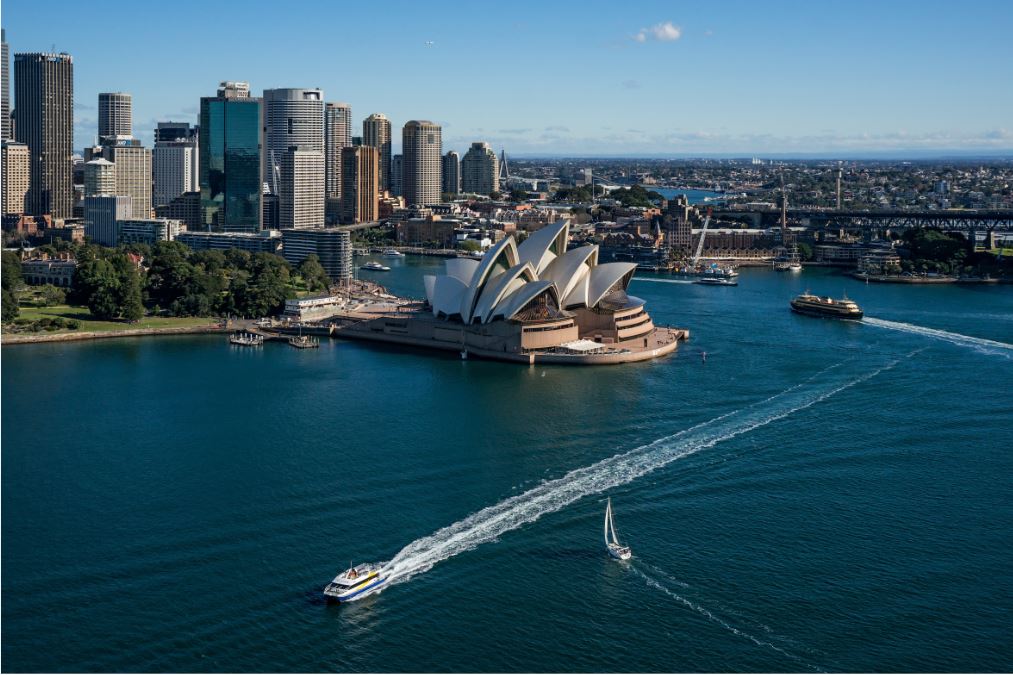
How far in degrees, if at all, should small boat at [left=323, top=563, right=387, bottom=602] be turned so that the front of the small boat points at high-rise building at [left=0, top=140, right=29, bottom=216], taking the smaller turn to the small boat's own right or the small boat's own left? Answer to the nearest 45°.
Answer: approximately 135° to the small boat's own right

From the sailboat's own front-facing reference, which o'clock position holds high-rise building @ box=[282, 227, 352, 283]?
The high-rise building is roughly at 1 o'clock from the sailboat.

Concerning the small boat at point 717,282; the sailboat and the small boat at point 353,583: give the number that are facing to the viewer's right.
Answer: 1

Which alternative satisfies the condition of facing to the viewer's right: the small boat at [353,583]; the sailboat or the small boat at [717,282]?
the small boat at [717,282]

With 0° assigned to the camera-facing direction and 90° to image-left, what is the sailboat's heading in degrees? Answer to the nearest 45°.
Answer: approximately 135°

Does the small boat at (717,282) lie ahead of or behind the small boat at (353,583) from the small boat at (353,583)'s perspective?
behind

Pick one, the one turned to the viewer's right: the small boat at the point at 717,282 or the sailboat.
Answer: the small boat

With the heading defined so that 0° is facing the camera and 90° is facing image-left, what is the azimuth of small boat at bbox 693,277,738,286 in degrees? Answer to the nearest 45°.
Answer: approximately 270°
